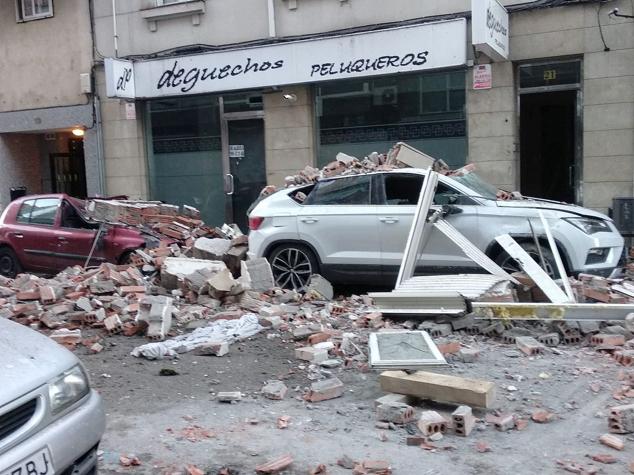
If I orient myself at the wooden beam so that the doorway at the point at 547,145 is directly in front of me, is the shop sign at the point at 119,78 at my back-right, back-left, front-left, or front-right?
front-left

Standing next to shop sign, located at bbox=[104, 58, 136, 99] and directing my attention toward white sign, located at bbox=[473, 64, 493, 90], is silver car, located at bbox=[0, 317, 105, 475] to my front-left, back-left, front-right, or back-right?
front-right

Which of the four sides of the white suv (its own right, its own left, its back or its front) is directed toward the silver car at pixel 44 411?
right

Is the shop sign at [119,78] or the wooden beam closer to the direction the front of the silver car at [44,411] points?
the wooden beam

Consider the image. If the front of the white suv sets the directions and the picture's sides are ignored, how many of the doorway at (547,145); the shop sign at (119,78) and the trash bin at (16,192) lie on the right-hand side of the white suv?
0

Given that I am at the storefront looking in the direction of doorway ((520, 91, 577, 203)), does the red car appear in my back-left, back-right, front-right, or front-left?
back-right

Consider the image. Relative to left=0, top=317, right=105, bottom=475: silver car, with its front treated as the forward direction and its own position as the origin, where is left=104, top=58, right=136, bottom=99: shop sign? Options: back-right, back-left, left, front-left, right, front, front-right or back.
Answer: back-left

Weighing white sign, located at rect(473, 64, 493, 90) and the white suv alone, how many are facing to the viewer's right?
1

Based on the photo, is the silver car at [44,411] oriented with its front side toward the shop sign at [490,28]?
no

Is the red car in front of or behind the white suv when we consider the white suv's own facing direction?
behind

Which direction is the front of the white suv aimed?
to the viewer's right
